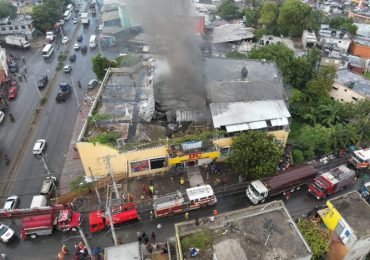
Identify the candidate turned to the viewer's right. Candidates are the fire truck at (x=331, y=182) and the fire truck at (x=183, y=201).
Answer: the fire truck at (x=183, y=201)

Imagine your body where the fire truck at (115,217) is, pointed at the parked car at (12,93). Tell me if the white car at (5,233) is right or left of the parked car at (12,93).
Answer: left

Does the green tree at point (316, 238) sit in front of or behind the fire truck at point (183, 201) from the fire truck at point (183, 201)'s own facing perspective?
in front

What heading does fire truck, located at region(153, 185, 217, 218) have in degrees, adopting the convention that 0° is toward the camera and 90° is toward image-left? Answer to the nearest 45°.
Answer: approximately 270°

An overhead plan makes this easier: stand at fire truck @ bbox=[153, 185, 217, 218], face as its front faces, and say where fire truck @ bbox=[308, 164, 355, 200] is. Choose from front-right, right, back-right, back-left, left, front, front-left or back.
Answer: front

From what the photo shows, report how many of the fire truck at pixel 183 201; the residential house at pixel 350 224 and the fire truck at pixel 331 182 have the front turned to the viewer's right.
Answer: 1

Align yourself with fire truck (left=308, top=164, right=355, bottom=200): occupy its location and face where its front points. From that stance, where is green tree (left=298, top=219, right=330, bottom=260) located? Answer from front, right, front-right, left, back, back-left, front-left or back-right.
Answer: front-left

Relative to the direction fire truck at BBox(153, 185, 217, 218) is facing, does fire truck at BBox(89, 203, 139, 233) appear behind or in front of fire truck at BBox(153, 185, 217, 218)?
behind
